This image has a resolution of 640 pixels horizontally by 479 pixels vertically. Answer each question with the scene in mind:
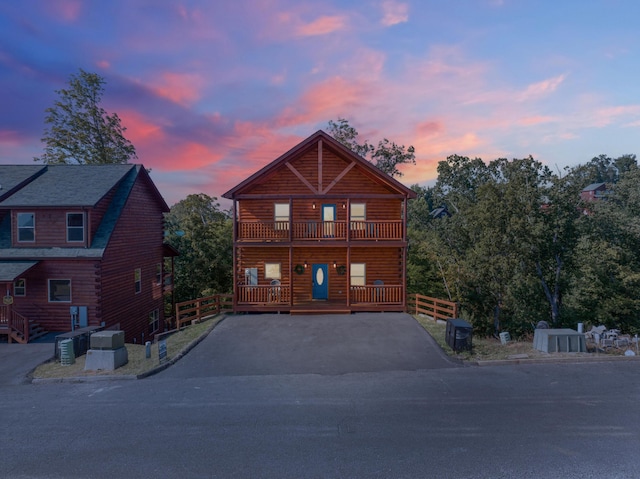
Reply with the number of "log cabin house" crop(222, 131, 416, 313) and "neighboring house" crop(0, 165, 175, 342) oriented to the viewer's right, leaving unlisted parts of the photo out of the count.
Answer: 0

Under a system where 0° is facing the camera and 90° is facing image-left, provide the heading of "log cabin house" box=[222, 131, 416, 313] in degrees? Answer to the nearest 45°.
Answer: approximately 0°

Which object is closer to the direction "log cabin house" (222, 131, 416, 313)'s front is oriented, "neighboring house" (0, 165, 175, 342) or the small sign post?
the small sign post

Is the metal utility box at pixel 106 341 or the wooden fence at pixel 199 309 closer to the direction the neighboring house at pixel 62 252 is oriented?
the metal utility box

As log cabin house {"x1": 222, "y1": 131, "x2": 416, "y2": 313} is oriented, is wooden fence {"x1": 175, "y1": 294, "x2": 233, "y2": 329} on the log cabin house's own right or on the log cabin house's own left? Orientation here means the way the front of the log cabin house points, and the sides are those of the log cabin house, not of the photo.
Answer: on the log cabin house's own right

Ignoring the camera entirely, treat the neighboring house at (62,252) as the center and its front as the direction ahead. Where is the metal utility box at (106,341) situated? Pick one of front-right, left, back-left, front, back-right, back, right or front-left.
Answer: front-left

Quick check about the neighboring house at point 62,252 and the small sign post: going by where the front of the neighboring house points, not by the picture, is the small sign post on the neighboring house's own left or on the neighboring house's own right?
on the neighboring house's own left

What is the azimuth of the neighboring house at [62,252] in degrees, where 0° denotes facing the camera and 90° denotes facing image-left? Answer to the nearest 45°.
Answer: approximately 45°

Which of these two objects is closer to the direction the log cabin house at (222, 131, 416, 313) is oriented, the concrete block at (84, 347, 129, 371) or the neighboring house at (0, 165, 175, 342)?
the concrete block

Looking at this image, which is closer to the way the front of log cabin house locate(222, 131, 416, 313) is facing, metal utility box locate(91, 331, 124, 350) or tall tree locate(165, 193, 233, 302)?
the metal utility box
